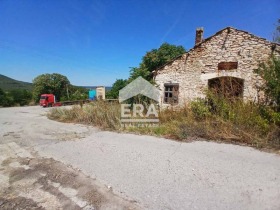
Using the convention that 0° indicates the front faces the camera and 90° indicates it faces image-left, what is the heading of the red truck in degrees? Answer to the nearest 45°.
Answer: approximately 45°

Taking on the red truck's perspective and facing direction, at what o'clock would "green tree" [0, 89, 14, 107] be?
The green tree is roughly at 3 o'clock from the red truck.

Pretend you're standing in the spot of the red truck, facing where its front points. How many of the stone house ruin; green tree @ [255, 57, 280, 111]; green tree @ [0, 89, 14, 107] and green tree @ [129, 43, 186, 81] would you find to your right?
1

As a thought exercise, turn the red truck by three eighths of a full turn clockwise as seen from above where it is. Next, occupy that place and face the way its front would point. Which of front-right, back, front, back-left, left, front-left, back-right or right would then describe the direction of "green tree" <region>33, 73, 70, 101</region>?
front

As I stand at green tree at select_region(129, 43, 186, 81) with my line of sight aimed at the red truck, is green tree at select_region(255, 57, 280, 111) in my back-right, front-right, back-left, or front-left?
back-left

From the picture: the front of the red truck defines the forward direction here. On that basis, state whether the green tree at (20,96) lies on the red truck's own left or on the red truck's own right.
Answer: on the red truck's own right

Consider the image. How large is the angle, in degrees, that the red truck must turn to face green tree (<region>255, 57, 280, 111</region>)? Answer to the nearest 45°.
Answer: approximately 45° to its left

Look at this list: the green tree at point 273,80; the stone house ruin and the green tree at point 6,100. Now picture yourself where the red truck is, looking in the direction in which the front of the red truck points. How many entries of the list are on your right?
1

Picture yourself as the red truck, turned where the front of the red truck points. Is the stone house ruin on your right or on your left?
on your left
